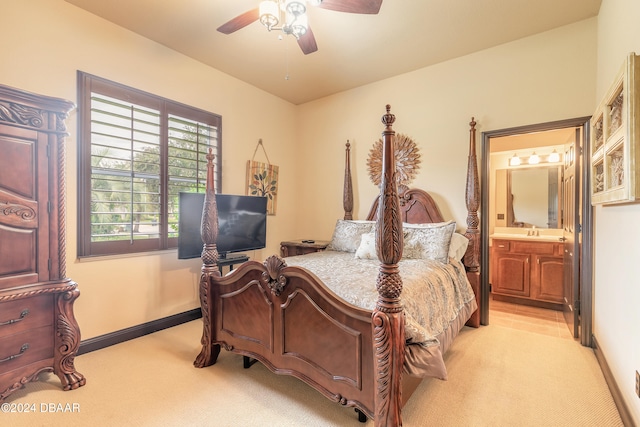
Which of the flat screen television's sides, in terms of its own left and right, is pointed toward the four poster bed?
front

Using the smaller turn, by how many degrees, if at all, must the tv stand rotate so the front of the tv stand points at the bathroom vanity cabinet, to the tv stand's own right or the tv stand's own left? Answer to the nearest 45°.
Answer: approximately 45° to the tv stand's own left

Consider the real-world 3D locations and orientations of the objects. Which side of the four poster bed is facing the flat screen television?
right

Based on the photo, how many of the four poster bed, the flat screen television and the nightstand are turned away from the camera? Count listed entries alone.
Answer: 0

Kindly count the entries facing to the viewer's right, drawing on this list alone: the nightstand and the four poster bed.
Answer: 0

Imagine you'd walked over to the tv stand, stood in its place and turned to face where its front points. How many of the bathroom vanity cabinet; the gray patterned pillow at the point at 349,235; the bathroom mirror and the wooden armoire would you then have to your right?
1

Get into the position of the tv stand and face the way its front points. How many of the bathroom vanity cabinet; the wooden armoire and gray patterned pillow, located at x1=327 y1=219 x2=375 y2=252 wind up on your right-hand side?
1

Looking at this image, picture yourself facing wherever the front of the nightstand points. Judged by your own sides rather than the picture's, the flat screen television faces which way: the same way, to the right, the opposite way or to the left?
to the left

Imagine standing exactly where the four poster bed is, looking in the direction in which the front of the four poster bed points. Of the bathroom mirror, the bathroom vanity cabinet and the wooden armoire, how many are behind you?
2

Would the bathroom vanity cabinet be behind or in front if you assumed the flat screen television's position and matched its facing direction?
in front

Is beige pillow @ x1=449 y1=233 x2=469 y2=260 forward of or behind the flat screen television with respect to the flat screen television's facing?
forward

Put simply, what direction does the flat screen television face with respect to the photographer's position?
facing the viewer and to the right of the viewer
